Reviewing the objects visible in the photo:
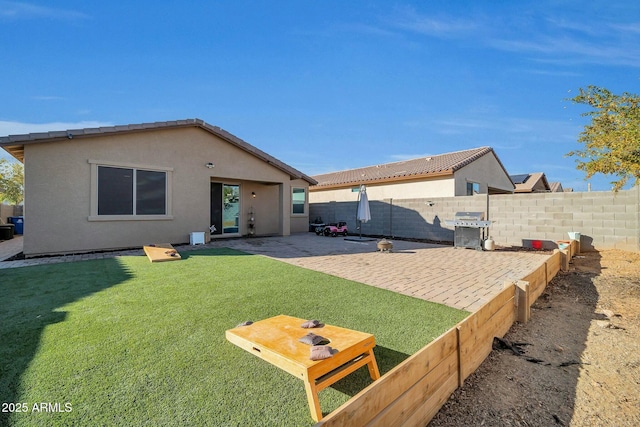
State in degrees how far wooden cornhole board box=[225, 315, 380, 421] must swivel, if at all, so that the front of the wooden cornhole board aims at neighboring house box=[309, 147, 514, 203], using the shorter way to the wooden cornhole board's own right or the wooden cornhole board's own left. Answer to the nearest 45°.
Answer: approximately 90° to the wooden cornhole board's own right

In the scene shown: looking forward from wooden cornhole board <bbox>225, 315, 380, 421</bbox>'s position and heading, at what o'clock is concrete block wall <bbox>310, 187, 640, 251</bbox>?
The concrete block wall is roughly at 3 o'clock from the wooden cornhole board.

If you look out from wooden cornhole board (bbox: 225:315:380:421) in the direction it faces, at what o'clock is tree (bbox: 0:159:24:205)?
The tree is roughly at 12 o'clock from the wooden cornhole board.

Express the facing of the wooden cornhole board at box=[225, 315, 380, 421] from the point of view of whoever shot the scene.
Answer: facing away from the viewer and to the left of the viewer

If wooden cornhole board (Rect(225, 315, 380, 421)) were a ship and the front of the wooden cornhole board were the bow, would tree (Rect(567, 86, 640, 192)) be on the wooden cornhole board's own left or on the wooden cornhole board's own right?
on the wooden cornhole board's own right
